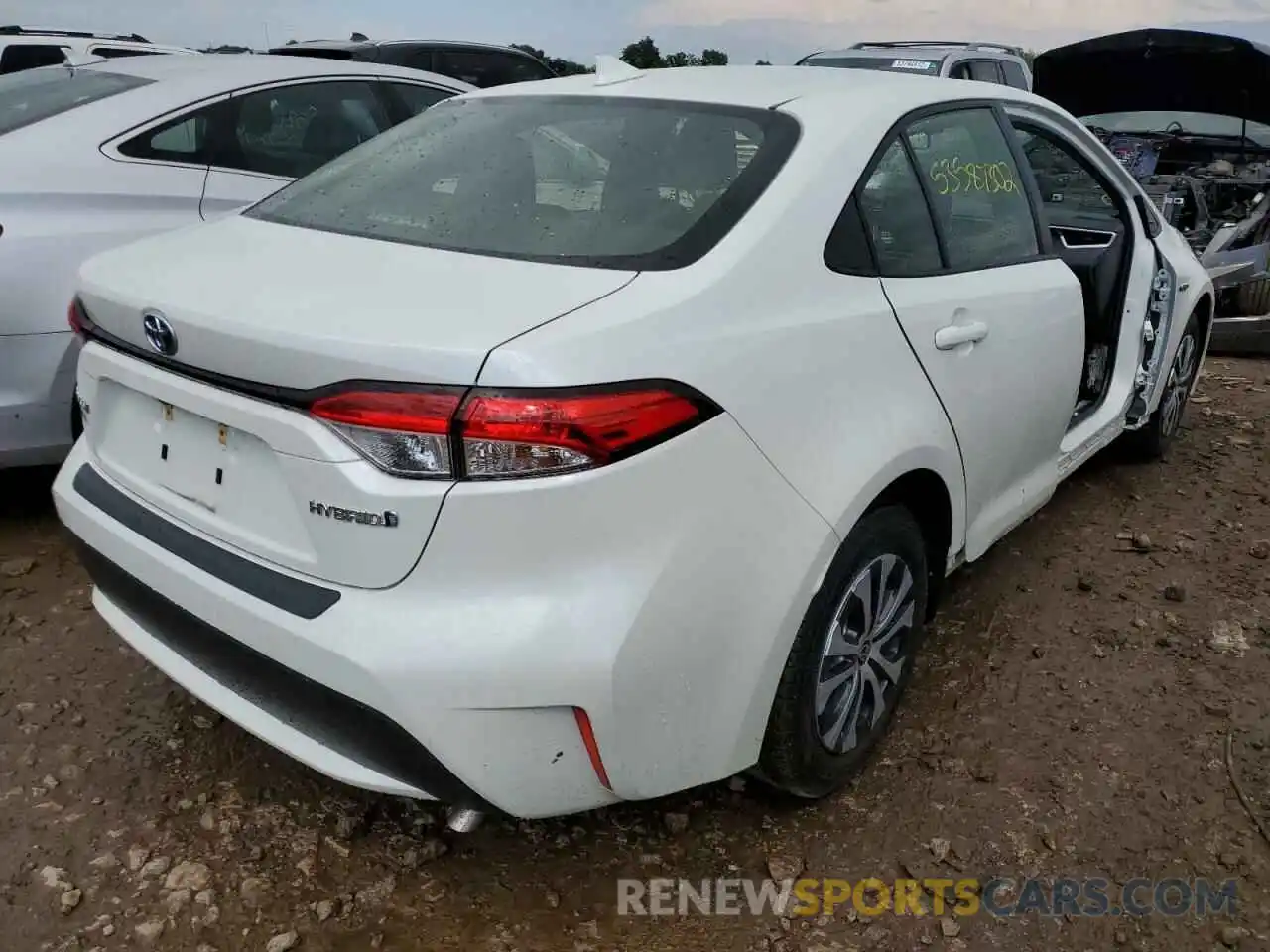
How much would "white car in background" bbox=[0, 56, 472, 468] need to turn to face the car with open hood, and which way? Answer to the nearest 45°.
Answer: approximately 45° to its right

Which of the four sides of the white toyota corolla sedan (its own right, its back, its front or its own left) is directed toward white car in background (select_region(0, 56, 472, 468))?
left

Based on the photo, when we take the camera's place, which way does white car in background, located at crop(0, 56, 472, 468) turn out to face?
facing away from the viewer and to the right of the viewer

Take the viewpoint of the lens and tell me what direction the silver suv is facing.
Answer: facing the viewer and to the left of the viewer

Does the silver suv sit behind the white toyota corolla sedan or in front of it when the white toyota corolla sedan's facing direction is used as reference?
in front

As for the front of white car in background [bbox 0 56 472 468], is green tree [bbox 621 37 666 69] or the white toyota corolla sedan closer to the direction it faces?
the green tree

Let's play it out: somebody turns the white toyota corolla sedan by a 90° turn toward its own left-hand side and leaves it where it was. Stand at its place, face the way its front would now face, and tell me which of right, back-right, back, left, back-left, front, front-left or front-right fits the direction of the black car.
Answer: front-right

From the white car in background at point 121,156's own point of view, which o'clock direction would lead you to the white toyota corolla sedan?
The white toyota corolla sedan is roughly at 4 o'clock from the white car in background.

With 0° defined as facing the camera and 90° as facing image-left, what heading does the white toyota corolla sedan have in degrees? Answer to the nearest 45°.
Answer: approximately 225°

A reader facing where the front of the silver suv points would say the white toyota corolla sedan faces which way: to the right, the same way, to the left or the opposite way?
the opposite way

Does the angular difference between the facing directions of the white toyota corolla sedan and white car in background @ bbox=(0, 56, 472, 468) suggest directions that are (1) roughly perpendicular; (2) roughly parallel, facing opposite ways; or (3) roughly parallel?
roughly parallel
